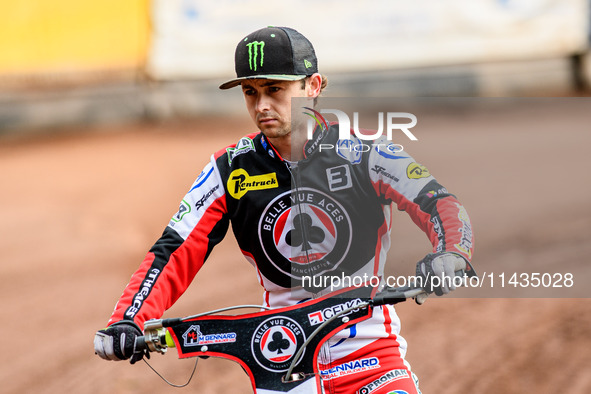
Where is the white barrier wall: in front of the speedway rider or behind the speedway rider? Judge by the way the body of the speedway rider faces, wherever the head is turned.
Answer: behind

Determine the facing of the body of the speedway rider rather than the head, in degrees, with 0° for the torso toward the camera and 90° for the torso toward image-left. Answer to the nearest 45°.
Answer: approximately 0°
